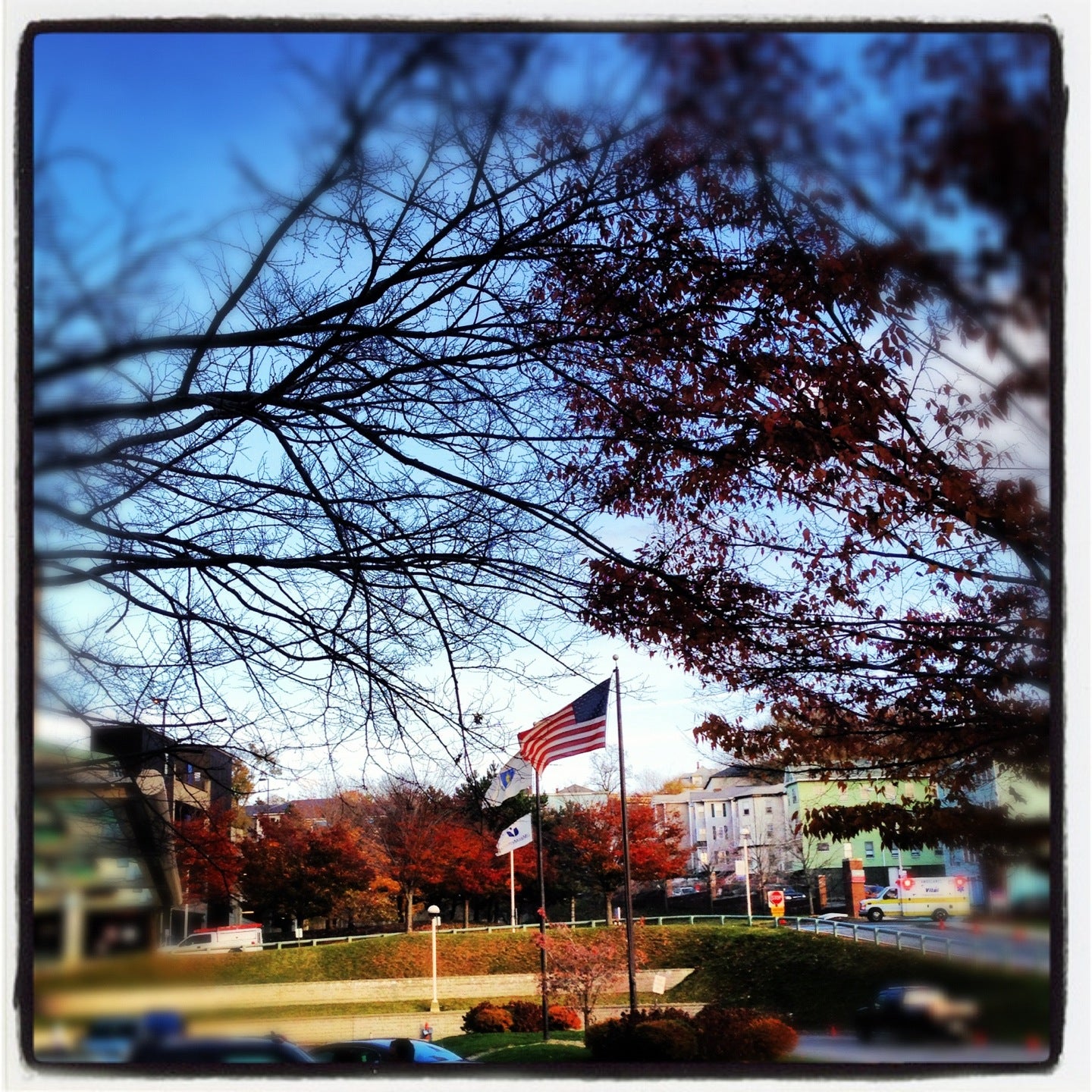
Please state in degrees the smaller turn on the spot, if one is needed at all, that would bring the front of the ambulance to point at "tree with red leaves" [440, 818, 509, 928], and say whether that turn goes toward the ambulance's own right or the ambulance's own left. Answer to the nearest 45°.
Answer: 0° — it already faces it

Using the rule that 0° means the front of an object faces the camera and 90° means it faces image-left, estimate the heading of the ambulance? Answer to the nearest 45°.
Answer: approximately 90°

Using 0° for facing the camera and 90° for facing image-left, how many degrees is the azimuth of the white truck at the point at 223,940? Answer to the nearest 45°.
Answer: approximately 90°

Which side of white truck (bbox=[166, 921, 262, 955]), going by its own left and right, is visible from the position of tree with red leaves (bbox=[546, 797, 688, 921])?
back
